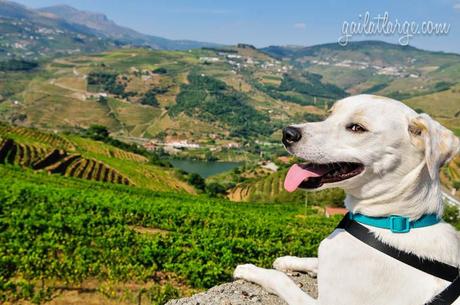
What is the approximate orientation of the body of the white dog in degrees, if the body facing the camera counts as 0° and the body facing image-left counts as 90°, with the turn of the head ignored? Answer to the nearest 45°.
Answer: approximately 90°
